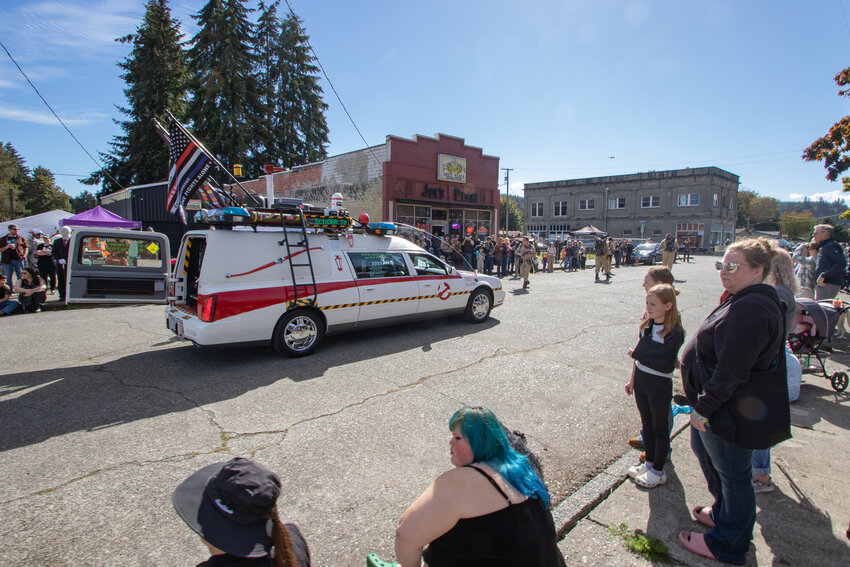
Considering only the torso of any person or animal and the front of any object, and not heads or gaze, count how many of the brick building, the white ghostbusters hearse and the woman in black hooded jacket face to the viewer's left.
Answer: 1

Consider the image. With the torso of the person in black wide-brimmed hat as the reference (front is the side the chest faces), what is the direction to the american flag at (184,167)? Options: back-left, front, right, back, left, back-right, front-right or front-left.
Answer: front-right

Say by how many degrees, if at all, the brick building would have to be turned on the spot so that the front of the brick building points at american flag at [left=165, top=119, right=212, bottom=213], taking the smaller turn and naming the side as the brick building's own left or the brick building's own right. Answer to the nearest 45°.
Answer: approximately 45° to the brick building's own right

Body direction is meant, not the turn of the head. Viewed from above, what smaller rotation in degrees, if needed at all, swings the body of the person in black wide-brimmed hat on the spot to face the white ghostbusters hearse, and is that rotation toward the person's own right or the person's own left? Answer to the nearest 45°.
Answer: approximately 45° to the person's own right

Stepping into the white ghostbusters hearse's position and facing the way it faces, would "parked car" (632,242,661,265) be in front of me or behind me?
in front

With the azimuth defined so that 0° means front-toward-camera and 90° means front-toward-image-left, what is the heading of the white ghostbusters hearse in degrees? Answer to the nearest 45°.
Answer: approximately 225°

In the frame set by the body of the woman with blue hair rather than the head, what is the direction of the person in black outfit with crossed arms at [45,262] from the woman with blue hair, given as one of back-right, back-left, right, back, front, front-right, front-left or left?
front

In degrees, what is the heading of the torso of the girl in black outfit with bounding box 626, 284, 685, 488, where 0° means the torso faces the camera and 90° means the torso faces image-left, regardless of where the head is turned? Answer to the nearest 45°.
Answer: approximately 45°

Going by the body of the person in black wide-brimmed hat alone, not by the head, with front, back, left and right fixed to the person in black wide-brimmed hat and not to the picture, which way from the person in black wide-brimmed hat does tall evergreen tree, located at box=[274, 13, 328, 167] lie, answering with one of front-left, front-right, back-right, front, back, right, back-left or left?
front-right

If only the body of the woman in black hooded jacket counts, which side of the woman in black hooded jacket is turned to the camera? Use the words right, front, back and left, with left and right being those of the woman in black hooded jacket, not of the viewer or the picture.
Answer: left

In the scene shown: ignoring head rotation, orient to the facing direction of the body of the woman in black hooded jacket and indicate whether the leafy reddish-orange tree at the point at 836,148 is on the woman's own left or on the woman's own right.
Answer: on the woman's own right

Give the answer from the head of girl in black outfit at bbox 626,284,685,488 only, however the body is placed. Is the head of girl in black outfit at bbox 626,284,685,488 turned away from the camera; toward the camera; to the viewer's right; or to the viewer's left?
to the viewer's left

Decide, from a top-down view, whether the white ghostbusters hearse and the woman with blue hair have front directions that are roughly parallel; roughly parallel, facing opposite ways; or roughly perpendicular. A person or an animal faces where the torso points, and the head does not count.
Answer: roughly perpendicular

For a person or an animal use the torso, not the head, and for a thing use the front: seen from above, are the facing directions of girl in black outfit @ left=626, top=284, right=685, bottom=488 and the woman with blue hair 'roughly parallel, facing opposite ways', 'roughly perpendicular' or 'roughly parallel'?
roughly perpendicular

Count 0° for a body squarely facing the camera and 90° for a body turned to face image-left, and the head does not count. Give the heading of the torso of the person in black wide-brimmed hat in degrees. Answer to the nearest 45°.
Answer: approximately 135°

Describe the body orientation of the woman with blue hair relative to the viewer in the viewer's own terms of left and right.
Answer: facing away from the viewer and to the left of the viewer

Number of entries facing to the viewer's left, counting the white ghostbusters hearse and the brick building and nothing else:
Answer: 0

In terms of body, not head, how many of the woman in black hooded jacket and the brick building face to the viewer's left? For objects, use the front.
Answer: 1
